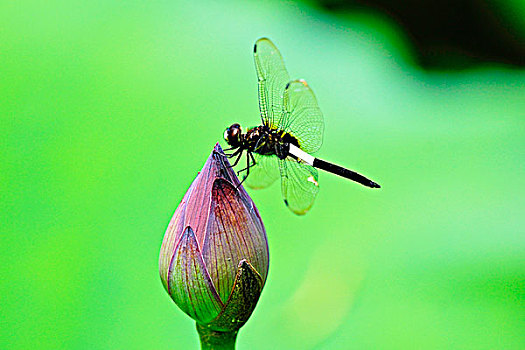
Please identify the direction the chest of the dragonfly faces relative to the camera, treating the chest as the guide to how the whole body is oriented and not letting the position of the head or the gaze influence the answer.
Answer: to the viewer's left
